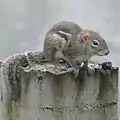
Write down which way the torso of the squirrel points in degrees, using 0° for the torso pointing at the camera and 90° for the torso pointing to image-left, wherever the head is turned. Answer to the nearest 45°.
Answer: approximately 270°
